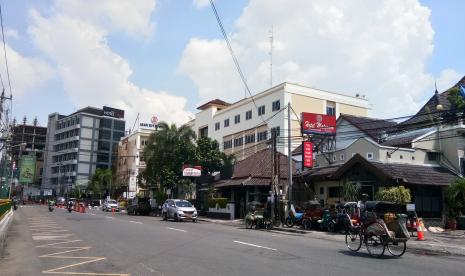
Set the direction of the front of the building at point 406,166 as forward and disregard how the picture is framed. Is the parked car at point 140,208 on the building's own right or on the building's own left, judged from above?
on the building's own right

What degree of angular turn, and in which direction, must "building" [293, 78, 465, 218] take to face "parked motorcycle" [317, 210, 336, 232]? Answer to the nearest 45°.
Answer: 0° — it already faces it

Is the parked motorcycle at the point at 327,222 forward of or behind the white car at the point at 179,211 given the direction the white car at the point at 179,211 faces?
forward

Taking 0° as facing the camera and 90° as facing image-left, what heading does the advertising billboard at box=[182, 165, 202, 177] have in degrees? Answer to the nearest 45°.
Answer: approximately 0°
